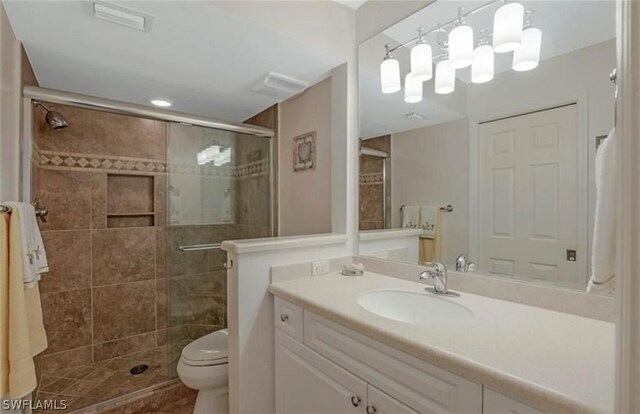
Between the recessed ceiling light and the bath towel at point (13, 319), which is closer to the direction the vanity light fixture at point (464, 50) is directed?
the bath towel

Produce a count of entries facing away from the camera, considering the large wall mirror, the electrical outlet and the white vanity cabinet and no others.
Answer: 0

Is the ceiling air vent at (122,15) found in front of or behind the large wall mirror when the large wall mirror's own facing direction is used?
in front

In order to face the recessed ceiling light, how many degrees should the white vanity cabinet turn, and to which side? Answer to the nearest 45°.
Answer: approximately 90° to its right

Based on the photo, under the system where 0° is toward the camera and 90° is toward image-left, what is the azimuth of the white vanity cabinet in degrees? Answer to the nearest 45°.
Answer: approximately 45°

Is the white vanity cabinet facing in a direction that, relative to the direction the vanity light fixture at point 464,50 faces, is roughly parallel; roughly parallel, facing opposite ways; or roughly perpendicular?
roughly parallel

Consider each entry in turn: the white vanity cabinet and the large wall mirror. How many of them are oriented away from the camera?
0

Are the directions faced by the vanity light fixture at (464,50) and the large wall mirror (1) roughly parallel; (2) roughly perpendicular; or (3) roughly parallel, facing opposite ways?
roughly parallel

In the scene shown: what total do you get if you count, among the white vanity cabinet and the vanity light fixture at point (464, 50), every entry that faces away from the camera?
0

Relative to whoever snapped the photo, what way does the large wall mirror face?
facing the viewer and to the left of the viewer

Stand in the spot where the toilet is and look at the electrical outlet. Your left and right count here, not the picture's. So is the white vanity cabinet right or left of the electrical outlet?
right
